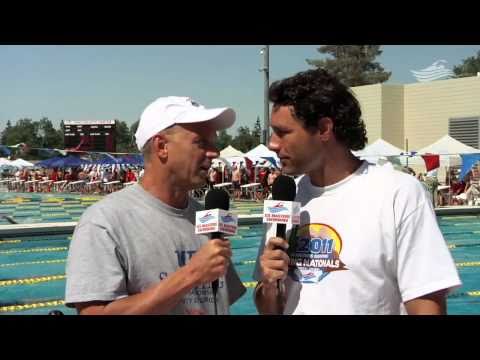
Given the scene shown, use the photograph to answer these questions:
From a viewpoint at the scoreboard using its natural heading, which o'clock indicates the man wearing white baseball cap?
The man wearing white baseball cap is roughly at 12 o'clock from the scoreboard.

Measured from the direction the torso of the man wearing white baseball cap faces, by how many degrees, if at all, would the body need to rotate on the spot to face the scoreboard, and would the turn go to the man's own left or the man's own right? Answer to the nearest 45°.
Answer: approximately 135° to the man's own left

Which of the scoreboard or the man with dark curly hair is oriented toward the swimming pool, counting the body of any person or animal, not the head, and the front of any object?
the scoreboard

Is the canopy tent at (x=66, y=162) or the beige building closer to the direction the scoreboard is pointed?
the canopy tent

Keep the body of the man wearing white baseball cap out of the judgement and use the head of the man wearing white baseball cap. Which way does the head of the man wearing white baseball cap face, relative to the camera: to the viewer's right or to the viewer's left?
to the viewer's right

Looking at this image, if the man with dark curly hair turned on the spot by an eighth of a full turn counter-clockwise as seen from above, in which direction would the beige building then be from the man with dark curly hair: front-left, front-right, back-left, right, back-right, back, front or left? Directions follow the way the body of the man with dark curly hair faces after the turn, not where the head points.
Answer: back

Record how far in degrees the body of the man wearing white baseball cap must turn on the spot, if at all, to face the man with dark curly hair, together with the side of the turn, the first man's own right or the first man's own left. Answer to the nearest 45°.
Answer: approximately 45° to the first man's own left

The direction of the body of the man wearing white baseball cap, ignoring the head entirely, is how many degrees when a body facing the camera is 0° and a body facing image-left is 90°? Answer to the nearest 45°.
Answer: approximately 315°

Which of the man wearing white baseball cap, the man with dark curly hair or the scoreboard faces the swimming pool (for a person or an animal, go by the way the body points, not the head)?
the scoreboard

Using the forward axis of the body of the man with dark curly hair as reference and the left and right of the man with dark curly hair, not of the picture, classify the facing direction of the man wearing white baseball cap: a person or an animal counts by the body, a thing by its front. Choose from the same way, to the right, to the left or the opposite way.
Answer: to the left
